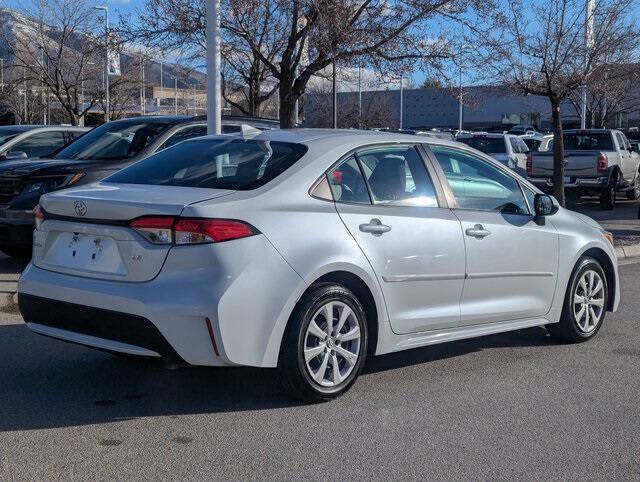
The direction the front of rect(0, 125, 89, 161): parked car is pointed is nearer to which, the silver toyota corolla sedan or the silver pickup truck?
the silver toyota corolla sedan

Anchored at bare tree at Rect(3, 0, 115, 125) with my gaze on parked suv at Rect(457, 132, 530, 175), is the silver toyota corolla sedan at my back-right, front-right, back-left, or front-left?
front-right

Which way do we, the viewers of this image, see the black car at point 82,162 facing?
facing the viewer and to the left of the viewer

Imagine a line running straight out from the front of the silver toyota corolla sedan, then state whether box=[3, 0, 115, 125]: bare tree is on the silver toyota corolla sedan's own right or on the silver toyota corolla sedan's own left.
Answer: on the silver toyota corolla sedan's own left

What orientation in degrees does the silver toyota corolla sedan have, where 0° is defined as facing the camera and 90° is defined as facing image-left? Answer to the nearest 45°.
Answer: approximately 225°

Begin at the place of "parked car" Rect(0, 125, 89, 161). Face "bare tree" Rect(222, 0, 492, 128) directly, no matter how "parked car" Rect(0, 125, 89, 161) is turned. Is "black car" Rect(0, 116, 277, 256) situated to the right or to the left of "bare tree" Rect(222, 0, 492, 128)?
right

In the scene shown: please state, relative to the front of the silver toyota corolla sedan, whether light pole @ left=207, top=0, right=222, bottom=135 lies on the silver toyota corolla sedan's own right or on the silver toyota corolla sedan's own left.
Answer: on the silver toyota corolla sedan's own left

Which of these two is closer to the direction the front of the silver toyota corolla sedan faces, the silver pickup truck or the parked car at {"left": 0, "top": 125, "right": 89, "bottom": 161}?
the silver pickup truck

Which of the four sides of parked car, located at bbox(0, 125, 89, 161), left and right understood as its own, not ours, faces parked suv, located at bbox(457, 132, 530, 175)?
back

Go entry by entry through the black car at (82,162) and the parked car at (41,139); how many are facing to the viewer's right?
0

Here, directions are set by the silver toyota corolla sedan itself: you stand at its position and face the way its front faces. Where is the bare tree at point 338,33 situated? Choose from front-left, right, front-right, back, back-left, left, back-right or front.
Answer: front-left
